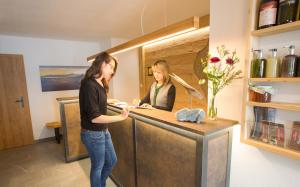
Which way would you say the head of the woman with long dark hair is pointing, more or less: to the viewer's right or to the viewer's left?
to the viewer's right

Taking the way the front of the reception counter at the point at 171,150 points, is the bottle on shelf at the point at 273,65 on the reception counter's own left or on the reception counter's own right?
on the reception counter's own left

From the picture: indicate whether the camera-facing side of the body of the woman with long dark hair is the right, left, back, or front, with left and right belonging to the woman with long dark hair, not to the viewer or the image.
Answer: right

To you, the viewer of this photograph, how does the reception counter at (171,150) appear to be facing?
facing the viewer and to the left of the viewer

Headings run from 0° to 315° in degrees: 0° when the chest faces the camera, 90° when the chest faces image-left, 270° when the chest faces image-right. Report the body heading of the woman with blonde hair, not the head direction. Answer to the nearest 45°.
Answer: approximately 45°

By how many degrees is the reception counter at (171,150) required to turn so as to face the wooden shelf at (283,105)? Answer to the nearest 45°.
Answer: approximately 90° to its left

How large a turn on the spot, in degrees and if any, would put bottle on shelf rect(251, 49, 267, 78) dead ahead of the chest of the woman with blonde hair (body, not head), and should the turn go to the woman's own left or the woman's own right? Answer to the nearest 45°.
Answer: approximately 90° to the woman's own left

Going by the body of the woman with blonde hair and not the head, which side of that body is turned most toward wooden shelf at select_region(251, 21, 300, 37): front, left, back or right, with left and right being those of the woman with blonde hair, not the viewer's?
left

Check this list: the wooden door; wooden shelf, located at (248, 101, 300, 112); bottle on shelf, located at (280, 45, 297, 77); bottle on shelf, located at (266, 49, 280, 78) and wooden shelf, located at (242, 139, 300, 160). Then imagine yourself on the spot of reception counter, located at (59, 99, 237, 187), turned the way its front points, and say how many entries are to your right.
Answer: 1

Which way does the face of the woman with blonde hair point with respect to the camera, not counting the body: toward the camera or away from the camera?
toward the camera

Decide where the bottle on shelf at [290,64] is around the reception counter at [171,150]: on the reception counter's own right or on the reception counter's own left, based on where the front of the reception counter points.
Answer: on the reception counter's own left

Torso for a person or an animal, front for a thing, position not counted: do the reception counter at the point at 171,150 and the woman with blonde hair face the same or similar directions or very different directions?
same or similar directions

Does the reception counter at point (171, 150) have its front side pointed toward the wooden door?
no

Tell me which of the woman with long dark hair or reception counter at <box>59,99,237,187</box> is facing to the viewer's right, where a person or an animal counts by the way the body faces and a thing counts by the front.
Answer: the woman with long dark hair

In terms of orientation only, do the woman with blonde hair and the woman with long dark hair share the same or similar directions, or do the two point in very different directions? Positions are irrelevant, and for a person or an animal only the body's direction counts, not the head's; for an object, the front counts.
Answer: very different directions

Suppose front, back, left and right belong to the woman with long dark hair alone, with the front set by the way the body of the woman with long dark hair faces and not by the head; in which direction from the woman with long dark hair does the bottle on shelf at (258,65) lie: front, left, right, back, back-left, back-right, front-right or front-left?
front-right

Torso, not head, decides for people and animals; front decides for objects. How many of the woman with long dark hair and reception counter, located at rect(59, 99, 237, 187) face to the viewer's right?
1

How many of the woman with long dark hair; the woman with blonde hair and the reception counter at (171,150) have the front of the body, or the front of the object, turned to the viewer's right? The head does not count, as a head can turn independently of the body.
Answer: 1

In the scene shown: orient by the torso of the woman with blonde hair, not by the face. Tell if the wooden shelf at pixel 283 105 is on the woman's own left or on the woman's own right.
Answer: on the woman's own left
